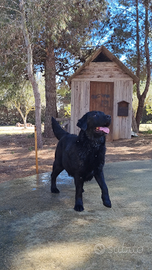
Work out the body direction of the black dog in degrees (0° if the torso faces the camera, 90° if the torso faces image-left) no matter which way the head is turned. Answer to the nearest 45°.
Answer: approximately 315°

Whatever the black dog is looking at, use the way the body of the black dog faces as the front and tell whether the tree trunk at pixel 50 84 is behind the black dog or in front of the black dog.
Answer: behind

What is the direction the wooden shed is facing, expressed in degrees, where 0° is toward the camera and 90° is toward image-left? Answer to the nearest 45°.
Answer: approximately 0°

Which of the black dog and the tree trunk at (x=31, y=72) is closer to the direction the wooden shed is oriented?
the black dog

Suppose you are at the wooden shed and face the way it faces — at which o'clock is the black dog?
The black dog is roughly at 12 o'clock from the wooden shed.

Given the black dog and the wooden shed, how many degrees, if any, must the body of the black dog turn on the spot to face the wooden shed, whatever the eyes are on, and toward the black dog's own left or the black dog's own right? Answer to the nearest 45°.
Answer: approximately 135° to the black dog's own left

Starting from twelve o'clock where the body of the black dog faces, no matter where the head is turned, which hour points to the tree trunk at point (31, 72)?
The tree trunk is roughly at 7 o'clock from the black dog.

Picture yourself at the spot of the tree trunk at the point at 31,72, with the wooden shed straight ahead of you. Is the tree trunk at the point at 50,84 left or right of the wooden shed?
left
